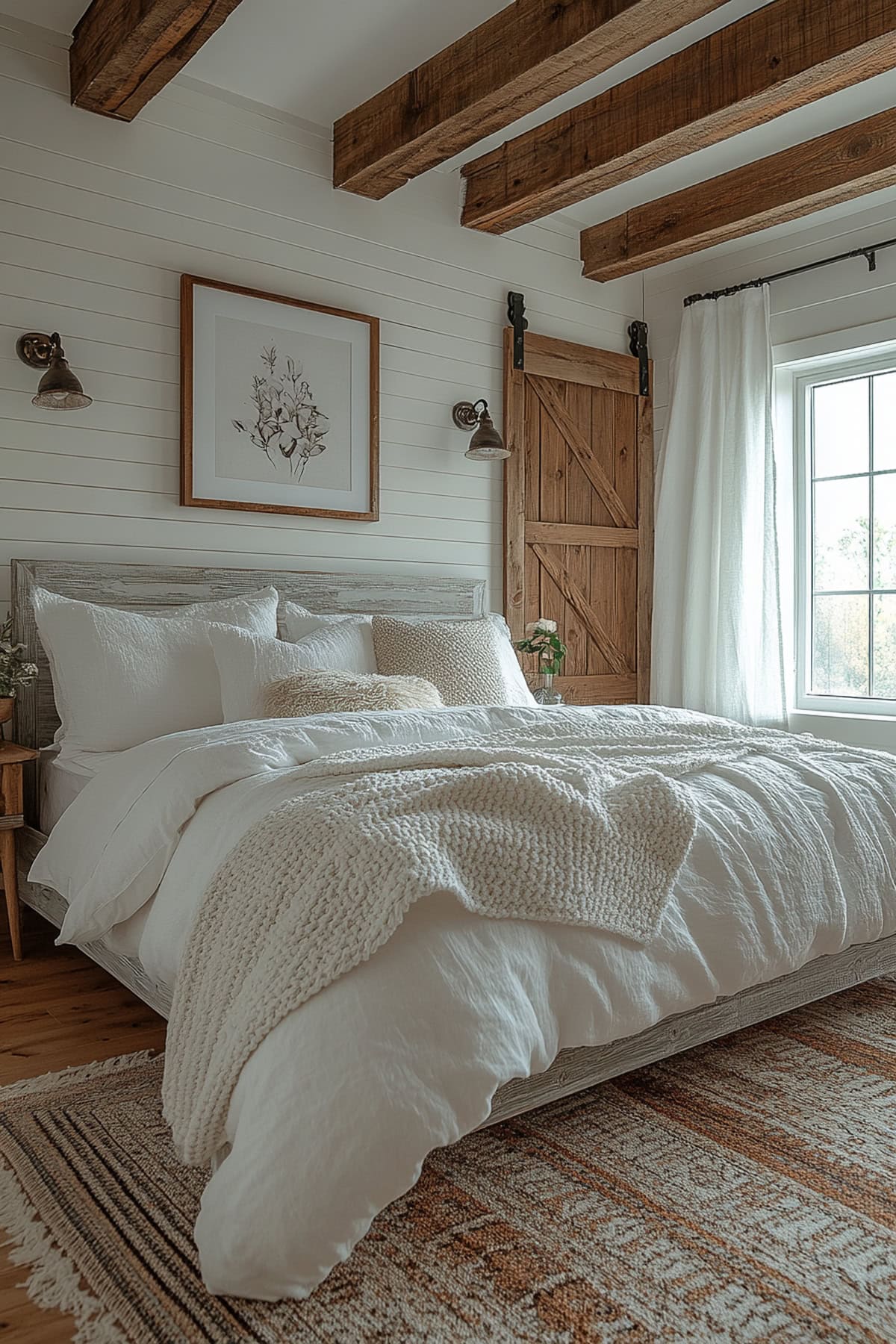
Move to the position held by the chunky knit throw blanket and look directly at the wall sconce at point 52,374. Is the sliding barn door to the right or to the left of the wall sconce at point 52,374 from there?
right

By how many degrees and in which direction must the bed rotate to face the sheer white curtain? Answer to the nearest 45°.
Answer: approximately 90° to its left

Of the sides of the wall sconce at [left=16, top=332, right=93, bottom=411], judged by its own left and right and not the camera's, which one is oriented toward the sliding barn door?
left

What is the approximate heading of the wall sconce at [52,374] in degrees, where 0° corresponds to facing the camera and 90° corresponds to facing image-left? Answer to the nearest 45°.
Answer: approximately 315°

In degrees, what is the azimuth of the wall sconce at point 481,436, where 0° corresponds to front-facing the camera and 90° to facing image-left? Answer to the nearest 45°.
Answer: approximately 315°

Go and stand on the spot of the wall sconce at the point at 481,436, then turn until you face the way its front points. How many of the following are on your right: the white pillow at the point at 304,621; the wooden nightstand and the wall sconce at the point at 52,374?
3
